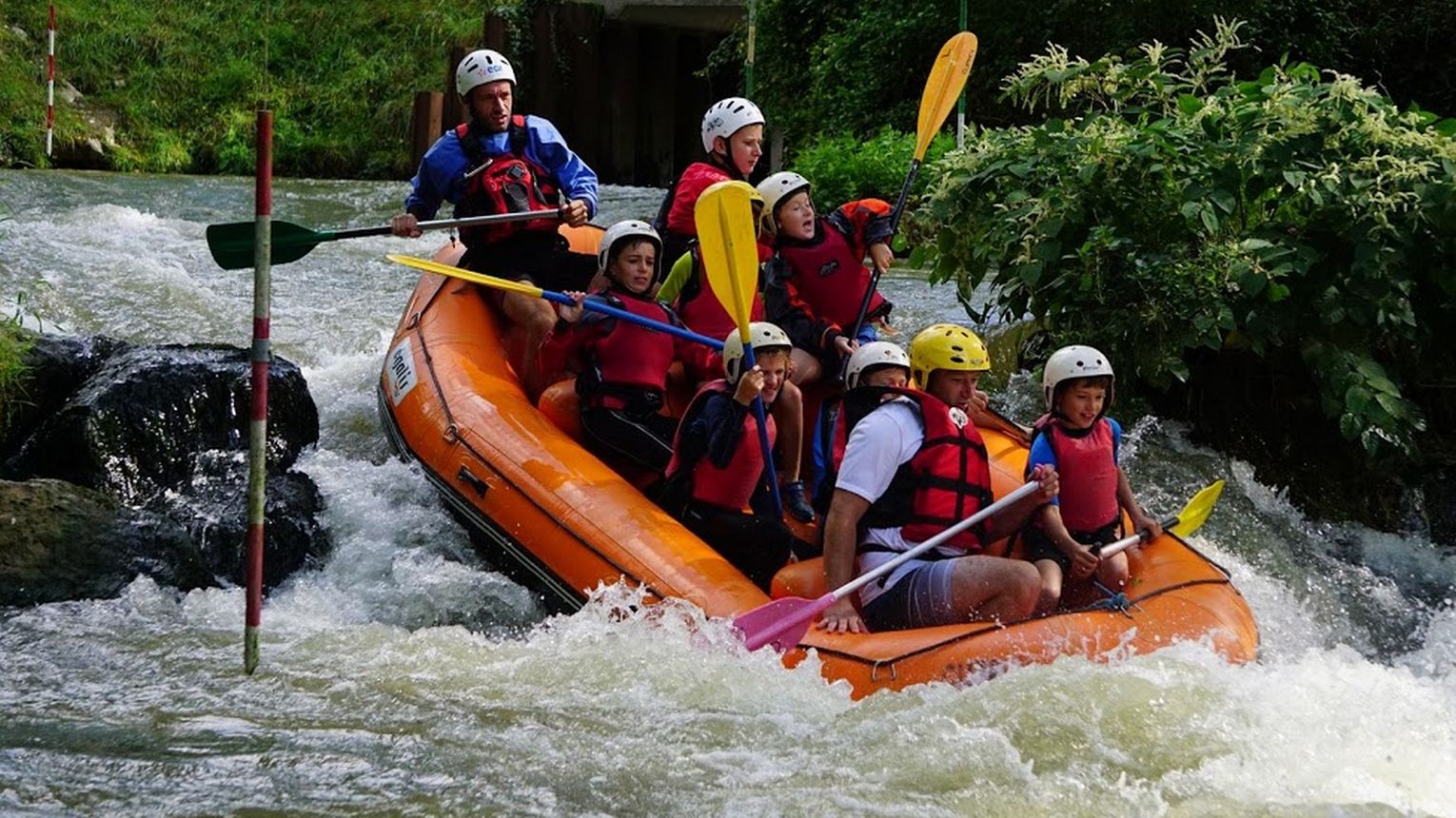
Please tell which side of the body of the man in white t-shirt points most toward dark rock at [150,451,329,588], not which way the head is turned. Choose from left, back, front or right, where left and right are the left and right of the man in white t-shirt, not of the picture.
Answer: back

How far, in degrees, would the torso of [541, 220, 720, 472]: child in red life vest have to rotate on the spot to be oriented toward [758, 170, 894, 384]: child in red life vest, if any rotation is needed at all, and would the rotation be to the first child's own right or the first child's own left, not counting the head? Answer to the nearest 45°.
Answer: approximately 90° to the first child's own left

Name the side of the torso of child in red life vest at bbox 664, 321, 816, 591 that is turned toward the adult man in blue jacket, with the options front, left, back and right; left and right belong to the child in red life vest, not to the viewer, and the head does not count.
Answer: back

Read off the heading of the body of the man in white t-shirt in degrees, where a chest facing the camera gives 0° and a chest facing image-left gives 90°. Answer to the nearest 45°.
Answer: approximately 315°

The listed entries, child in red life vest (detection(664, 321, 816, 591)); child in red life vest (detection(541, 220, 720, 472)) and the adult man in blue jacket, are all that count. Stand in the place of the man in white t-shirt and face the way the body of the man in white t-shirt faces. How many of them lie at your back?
3

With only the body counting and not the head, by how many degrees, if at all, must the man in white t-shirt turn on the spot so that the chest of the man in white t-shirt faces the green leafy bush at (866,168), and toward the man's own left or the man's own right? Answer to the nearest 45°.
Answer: approximately 135° to the man's own left

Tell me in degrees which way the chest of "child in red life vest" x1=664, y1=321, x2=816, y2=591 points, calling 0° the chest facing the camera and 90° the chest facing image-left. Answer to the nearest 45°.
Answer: approximately 315°
